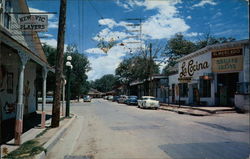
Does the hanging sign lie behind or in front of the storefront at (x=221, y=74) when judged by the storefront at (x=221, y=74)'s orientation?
in front

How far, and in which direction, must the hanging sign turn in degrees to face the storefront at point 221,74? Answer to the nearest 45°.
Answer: approximately 135° to its left

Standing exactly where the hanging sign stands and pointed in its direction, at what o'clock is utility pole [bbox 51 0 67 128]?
The utility pole is roughly at 7 o'clock from the hanging sign.

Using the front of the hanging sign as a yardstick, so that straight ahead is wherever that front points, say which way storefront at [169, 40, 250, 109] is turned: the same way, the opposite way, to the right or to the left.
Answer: to the right

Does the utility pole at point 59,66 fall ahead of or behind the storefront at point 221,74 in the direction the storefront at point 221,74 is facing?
ahead

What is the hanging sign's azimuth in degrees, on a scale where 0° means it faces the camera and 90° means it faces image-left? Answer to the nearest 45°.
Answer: approximately 0°

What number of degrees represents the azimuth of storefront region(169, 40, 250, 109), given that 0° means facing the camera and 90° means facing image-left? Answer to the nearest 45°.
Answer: approximately 45°
